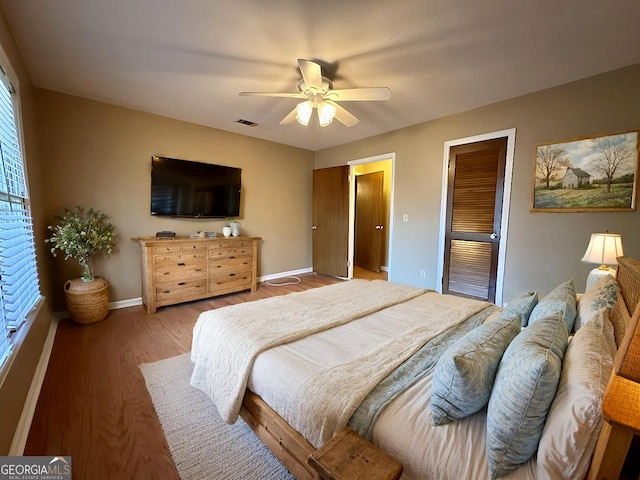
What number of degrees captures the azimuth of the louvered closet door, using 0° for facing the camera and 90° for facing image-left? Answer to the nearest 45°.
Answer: approximately 45°

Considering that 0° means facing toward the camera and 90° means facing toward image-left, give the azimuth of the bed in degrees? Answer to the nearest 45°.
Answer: approximately 135°

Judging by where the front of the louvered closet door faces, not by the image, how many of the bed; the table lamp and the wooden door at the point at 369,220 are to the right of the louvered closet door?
1

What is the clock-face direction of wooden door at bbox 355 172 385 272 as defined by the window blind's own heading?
The wooden door is roughly at 12 o'clock from the window blind.

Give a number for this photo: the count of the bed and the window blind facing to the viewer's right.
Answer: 1

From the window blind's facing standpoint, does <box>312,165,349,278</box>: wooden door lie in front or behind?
in front

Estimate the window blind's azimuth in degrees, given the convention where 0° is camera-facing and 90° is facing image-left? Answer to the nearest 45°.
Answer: approximately 270°

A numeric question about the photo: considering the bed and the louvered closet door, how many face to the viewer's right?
0

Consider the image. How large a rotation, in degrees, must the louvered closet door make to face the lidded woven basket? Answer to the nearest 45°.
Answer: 0° — it already faces it

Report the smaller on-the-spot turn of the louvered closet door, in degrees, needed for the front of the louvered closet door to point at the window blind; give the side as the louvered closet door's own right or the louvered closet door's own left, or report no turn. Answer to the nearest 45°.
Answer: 0° — it already faces it

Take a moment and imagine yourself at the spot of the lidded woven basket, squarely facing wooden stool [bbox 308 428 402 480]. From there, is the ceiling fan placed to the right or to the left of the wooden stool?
left
